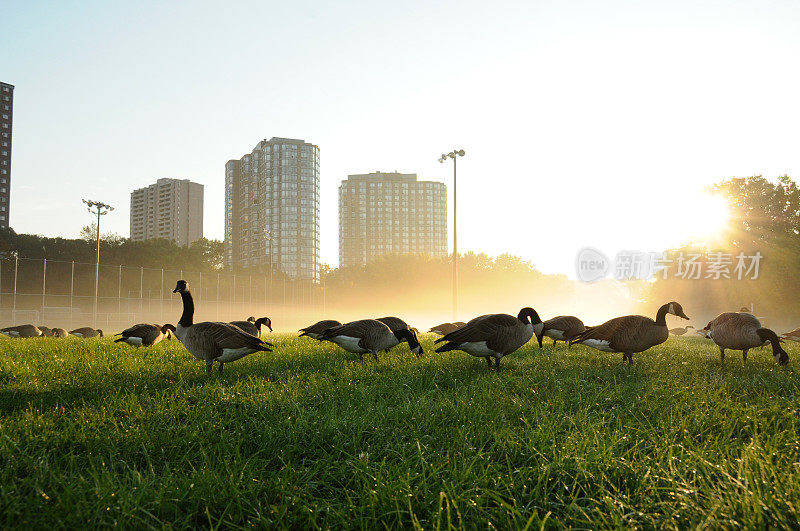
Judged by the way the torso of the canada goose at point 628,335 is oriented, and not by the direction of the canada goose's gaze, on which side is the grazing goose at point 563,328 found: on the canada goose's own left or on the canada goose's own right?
on the canada goose's own left

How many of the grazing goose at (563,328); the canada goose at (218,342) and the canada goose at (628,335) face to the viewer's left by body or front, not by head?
2

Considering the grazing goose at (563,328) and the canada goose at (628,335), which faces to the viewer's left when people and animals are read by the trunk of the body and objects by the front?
the grazing goose

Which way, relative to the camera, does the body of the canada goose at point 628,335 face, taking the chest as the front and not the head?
to the viewer's right

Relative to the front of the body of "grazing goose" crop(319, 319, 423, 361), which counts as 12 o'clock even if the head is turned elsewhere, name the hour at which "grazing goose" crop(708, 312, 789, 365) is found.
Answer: "grazing goose" crop(708, 312, 789, 365) is roughly at 12 o'clock from "grazing goose" crop(319, 319, 423, 361).

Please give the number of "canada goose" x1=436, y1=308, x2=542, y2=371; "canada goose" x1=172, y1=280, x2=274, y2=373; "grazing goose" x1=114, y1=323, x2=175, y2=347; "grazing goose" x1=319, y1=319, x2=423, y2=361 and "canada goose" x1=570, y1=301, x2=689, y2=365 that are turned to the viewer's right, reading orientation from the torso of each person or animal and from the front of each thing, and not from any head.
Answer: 4

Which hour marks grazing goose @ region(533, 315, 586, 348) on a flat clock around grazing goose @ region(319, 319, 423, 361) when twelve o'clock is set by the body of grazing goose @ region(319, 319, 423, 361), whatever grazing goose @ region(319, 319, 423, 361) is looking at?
grazing goose @ region(533, 315, 586, 348) is roughly at 11 o'clock from grazing goose @ region(319, 319, 423, 361).

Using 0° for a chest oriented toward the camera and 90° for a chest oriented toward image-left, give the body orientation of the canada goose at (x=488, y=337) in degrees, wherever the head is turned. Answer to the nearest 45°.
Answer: approximately 270°

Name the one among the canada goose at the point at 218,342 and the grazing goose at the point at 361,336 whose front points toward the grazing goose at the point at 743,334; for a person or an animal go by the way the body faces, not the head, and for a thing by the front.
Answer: the grazing goose at the point at 361,336

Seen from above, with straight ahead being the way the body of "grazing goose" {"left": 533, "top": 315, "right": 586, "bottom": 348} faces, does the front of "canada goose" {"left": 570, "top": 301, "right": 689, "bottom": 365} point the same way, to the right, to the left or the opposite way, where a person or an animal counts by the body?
the opposite way

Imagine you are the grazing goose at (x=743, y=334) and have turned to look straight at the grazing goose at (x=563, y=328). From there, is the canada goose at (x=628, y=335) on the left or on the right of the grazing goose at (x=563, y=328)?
left

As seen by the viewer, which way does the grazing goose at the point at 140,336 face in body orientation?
to the viewer's right

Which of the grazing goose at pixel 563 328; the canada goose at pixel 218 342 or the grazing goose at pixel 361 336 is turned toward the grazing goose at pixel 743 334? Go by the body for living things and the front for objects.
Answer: the grazing goose at pixel 361 336

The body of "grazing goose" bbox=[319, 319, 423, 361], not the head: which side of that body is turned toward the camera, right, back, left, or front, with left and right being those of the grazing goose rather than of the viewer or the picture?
right

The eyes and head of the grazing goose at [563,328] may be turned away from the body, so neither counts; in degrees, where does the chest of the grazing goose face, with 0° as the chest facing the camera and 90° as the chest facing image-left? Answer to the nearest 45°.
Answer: approximately 90°
